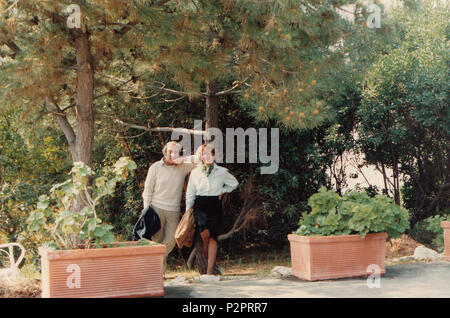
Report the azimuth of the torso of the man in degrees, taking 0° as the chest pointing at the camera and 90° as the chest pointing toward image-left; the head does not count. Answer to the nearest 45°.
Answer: approximately 0°

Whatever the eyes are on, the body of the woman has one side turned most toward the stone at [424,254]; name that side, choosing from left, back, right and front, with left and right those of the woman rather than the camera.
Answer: left

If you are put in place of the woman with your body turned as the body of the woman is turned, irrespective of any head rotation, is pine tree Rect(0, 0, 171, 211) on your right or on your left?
on your right

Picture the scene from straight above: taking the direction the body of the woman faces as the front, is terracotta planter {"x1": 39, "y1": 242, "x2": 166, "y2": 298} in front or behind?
in front

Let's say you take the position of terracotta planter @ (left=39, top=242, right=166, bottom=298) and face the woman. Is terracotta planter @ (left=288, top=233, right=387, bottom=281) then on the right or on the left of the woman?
right

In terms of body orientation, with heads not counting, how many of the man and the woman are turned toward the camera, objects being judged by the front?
2
